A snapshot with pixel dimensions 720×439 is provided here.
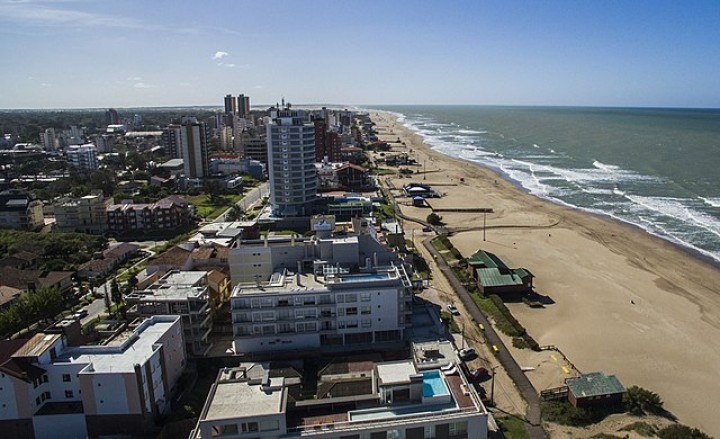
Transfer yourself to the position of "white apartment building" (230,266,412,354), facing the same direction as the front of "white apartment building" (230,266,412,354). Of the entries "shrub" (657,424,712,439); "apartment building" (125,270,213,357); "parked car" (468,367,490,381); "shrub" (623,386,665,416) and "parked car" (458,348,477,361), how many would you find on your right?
1

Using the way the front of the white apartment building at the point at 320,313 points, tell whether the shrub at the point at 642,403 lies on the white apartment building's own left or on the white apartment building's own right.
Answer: on the white apartment building's own left

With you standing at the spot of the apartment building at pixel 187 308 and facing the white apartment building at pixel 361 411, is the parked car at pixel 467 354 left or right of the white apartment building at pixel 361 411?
left

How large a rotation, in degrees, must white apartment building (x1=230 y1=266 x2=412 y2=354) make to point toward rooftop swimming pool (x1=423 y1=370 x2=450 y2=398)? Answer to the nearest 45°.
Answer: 0° — it already faces it

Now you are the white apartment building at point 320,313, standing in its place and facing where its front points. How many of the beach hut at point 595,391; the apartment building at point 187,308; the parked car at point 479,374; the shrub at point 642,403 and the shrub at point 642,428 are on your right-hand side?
1

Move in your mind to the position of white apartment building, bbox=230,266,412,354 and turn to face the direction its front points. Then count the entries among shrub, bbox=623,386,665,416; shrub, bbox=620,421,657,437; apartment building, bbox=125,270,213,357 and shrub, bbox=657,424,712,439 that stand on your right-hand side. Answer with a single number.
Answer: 1

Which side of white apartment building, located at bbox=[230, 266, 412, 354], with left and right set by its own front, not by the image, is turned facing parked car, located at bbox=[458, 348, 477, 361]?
left

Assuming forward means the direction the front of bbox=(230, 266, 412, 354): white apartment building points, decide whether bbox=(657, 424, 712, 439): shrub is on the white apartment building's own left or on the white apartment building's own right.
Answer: on the white apartment building's own left

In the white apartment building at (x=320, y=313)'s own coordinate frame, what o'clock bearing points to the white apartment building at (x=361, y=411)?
the white apartment building at (x=361, y=411) is roughly at 12 o'clock from the white apartment building at (x=320, y=313).

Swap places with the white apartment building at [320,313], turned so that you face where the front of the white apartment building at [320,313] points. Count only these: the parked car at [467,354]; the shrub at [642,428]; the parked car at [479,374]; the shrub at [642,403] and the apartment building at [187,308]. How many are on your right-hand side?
1

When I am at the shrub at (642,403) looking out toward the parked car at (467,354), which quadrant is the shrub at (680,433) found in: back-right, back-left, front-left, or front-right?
back-left

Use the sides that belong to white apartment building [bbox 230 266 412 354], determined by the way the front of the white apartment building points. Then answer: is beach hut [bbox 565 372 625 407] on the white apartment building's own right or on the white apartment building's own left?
on the white apartment building's own left

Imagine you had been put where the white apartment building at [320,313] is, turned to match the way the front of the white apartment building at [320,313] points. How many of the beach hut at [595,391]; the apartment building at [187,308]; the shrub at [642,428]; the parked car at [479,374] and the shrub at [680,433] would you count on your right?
1

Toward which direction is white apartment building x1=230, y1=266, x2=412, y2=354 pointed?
toward the camera

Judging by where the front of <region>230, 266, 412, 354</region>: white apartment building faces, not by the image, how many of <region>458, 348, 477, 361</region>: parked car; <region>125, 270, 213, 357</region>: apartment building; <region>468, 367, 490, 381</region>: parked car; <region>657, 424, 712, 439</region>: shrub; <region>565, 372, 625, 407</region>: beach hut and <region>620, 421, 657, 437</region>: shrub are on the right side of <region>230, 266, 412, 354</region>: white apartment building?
1

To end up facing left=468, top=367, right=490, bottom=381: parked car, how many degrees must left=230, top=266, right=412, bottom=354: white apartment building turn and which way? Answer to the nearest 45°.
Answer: approximately 90° to its left
